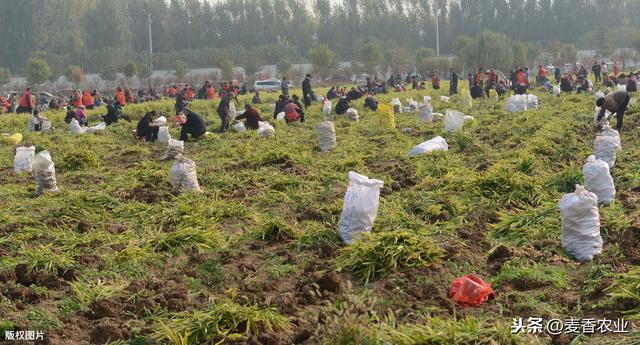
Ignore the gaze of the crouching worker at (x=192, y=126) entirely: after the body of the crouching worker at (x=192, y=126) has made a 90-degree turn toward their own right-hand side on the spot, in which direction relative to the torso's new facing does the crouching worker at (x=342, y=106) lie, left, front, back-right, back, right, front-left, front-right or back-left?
front-right

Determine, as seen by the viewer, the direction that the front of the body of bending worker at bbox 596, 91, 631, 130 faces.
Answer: to the viewer's left

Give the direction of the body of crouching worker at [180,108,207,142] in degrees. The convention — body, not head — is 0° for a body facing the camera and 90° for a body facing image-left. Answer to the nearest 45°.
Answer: approximately 90°

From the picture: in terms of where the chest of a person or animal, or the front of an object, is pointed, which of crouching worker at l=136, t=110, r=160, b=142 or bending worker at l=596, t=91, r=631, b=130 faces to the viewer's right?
crouching worker at l=136, t=110, r=160, b=142

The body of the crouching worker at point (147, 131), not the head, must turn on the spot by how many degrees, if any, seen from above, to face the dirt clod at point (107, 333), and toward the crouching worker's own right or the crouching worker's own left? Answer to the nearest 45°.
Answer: approximately 90° to the crouching worker's own right

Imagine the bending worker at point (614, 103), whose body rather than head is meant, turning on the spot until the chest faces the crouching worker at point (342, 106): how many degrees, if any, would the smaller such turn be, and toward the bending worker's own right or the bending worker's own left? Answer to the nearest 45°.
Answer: approximately 45° to the bending worker's own right

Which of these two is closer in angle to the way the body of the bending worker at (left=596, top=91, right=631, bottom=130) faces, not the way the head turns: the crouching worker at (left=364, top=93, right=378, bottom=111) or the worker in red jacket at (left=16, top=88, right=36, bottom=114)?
the worker in red jacket

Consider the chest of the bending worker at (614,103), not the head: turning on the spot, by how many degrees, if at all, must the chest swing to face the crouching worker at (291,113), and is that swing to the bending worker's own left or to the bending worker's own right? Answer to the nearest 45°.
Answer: approximately 45° to the bending worker's own right

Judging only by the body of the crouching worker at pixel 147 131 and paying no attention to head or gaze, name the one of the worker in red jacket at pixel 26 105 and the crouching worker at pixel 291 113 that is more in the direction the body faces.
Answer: the crouching worker

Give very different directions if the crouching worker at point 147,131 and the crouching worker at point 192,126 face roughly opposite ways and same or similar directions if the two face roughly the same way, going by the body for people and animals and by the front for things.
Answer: very different directions

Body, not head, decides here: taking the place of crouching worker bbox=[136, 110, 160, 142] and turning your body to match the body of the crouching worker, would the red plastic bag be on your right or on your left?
on your right

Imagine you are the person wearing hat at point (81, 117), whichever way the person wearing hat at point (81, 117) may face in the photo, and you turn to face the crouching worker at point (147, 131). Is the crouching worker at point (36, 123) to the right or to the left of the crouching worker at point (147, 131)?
right

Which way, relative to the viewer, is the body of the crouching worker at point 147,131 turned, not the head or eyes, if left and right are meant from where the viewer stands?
facing to the right of the viewer
